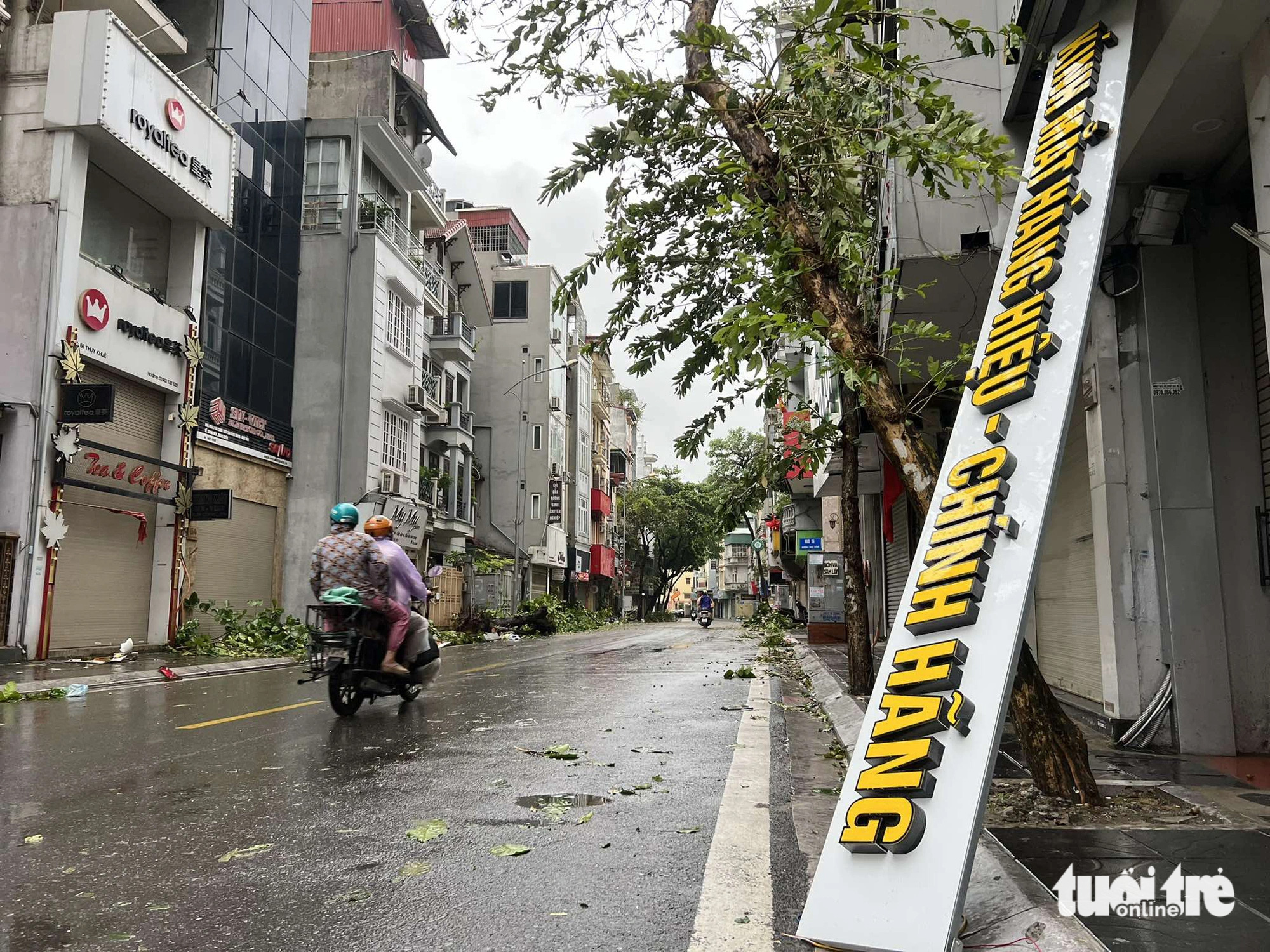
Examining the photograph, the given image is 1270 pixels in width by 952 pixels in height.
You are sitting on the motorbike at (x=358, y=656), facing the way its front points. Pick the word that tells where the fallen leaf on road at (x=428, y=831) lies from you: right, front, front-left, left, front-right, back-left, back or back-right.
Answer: back-right

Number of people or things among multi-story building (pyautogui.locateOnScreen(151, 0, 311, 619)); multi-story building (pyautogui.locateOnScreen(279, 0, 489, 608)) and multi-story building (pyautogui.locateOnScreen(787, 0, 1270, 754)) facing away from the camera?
0

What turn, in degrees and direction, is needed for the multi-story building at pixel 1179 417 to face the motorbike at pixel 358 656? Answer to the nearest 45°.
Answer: approximately 45° to its right

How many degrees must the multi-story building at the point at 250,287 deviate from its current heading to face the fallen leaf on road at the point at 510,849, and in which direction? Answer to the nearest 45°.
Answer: approximately 45° to its right

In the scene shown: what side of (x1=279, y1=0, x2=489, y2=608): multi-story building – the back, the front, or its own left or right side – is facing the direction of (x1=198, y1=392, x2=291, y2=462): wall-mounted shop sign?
right

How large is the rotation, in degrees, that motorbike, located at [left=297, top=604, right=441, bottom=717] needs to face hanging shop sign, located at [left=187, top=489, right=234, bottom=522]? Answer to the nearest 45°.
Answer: approximately 45° to its left

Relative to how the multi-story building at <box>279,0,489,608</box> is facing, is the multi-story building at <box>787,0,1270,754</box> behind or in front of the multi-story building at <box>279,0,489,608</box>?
in front

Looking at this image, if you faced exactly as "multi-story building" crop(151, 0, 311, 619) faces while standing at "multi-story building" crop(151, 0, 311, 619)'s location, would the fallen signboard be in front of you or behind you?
in front

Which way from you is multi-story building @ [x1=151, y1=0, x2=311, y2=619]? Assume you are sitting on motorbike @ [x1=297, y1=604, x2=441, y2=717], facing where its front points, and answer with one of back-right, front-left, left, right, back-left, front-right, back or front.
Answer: front-left

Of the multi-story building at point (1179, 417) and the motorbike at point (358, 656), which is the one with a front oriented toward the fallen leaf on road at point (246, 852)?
the multi-story building

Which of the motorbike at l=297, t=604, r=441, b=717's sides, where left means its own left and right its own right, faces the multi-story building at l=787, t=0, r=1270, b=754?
right

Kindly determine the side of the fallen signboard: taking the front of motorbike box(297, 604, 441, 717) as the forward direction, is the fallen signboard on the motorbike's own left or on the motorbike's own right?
on the motorbike's own right

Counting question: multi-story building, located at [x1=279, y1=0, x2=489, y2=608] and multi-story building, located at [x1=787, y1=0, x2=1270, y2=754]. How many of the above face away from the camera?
0

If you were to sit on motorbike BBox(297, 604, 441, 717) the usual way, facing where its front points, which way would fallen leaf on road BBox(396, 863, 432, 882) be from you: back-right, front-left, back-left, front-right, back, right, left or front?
back-right

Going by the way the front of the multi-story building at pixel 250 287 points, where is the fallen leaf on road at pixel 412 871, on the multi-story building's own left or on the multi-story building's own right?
on the multi-story building's own right

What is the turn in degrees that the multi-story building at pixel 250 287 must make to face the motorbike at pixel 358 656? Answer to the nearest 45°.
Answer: approximately 45° to its right

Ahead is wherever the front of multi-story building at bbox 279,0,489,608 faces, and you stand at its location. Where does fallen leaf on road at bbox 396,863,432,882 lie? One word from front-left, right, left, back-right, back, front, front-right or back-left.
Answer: front-right

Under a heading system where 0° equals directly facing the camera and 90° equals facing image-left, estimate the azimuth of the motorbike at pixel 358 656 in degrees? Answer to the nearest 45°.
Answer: approximately 225°

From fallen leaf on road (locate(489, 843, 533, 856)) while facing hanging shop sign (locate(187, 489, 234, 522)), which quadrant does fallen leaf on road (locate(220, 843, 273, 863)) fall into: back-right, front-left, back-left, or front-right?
front-left
